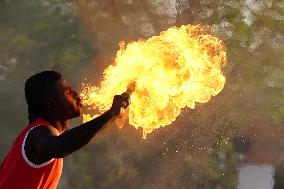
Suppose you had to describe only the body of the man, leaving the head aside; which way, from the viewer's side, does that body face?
to the viewer's right

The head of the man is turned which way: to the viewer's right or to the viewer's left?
to the viewer's right

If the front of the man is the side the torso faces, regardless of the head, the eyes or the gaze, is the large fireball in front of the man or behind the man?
in front
